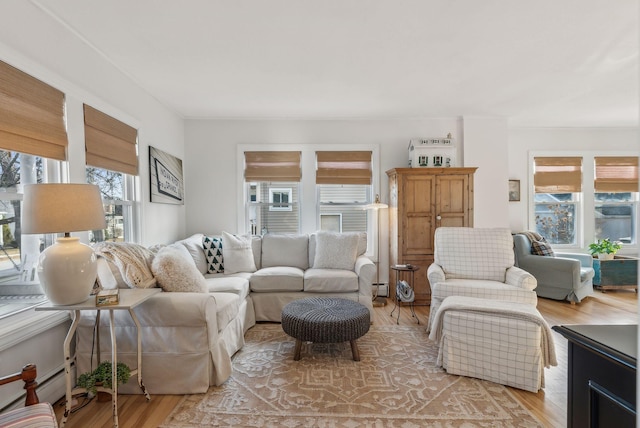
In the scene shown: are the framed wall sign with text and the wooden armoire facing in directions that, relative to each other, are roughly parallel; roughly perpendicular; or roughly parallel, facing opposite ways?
roughly perpendicular

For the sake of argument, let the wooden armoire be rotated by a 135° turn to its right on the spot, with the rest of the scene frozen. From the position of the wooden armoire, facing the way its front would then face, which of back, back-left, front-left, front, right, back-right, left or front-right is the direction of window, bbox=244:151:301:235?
front-left

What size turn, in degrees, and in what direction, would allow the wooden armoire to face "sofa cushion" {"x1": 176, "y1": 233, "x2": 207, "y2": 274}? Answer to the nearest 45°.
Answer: approximately 45° to its right

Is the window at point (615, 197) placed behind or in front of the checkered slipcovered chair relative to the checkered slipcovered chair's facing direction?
behind

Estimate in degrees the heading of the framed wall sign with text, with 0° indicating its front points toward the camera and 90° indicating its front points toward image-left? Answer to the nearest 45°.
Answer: approximately 315°

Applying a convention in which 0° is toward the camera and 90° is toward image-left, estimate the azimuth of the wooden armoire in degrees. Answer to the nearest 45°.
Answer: approximately 0°

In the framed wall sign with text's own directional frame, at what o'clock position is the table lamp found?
The table lamp is roughly at 2 o'clock from the framed wall sign with text.

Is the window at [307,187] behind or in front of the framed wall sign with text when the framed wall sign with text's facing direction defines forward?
in front

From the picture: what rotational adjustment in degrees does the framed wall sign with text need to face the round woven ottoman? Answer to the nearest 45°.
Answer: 0° — it already faces it

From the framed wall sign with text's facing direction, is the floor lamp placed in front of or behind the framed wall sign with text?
in front

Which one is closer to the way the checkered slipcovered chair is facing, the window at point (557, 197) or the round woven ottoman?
the round woven ottoman

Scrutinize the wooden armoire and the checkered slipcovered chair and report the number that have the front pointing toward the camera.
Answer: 2
